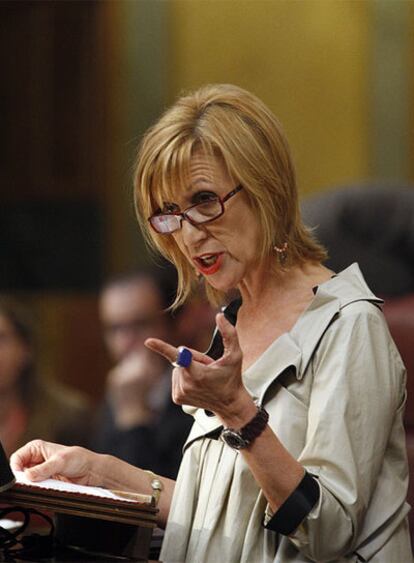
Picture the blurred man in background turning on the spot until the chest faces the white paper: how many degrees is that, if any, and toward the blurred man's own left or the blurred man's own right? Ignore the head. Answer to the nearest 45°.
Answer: approximately 45° to the blurred man's own left

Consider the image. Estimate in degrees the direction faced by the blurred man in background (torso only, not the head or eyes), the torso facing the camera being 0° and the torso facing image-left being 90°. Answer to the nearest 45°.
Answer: approximately 45°

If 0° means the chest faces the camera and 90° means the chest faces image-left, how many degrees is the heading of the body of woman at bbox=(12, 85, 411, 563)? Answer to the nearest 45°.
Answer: approximately 45°

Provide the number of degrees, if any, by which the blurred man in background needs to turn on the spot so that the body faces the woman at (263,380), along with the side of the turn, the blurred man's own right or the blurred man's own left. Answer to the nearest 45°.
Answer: approximately 45° to the blurred man's own left
